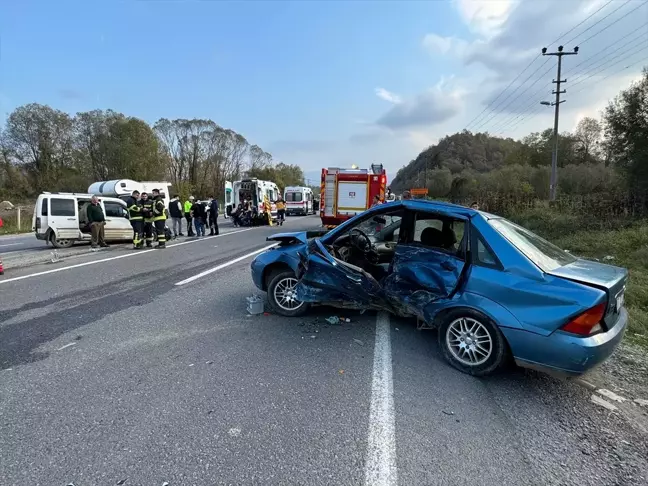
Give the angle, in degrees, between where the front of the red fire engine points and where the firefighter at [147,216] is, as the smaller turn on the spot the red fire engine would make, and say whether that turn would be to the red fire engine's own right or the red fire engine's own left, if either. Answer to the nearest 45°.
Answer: approximately 135° to the red fire engine's own left

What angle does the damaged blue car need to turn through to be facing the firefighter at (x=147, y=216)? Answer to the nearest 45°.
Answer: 0° — it already faces them

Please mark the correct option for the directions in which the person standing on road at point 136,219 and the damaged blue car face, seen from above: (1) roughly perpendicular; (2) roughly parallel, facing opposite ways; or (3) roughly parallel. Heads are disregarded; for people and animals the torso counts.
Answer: roughly perpendicular

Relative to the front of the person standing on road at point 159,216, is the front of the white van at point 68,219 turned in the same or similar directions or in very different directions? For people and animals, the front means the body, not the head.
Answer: very different directions

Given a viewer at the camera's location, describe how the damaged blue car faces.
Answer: facing away from the viewer and to the left of the viewer

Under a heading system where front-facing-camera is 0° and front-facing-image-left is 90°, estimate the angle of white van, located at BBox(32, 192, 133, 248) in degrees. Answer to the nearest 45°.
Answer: approximately 270°

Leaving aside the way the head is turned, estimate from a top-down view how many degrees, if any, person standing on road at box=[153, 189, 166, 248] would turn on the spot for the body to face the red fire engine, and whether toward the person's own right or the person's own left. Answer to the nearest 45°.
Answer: approximately 180°

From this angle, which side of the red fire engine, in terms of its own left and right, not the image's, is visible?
back
